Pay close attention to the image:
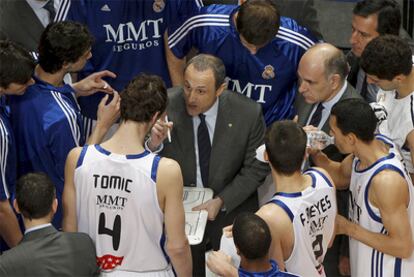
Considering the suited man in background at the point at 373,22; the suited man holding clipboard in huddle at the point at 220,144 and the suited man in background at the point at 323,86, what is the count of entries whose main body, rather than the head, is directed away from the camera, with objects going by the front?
0

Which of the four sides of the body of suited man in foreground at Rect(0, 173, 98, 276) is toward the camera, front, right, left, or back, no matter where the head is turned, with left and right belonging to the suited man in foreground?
back

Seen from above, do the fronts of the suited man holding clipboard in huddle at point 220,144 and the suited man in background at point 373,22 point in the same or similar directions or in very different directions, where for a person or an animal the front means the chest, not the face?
same or similar directions

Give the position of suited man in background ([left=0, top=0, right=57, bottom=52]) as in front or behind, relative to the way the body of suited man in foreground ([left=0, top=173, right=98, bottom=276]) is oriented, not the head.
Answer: in front

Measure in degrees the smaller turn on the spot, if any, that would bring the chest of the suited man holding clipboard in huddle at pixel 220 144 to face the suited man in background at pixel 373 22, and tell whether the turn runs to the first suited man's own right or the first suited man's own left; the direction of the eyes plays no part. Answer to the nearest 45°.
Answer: approximately 180°

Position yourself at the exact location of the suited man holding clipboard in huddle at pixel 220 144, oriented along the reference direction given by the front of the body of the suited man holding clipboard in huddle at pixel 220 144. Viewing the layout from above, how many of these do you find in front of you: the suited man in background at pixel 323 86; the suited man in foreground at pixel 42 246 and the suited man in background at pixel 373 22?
1

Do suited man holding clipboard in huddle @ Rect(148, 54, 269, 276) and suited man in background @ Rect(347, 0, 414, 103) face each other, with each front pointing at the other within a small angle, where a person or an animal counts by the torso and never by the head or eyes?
no

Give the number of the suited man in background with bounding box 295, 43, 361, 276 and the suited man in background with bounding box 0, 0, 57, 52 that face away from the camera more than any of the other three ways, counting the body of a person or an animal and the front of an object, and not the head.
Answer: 0

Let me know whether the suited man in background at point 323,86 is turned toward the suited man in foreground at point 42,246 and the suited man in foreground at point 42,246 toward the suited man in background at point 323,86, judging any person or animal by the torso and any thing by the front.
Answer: no

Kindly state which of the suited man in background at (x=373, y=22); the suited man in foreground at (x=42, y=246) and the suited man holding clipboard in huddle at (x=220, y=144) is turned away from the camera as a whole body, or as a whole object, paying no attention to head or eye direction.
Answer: the suited man in foreground at (x=42, y=246)

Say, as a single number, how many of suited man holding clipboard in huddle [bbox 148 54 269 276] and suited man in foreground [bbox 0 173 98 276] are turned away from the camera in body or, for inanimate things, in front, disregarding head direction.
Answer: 1

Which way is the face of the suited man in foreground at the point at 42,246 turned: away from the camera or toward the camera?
away from the camera

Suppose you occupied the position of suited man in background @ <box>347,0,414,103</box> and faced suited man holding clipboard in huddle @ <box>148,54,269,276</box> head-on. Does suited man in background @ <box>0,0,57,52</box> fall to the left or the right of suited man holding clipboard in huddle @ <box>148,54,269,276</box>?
right

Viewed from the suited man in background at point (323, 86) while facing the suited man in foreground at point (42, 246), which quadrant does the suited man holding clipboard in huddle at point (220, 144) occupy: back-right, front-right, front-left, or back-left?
front-right

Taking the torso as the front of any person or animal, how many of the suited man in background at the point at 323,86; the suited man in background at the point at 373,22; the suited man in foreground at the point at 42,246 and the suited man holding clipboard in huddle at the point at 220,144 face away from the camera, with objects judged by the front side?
1

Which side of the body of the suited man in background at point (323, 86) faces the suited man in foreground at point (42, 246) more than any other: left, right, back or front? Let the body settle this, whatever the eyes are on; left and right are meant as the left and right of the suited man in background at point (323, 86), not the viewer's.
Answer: front

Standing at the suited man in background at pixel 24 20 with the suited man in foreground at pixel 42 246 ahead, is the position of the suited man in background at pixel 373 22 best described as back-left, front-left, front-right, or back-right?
front-left
